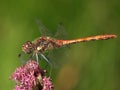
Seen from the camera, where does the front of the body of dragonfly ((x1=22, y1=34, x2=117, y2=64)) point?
to the viewer's left
